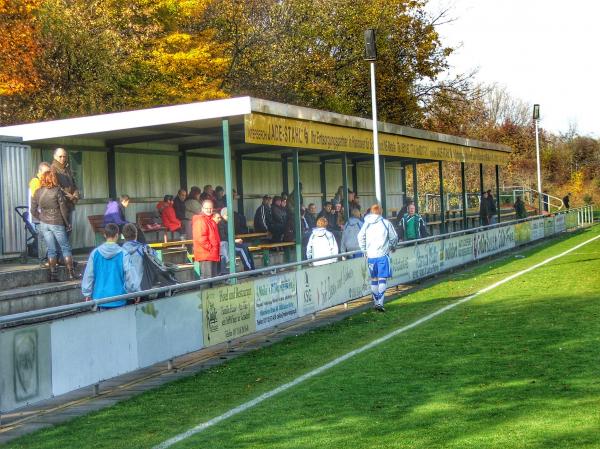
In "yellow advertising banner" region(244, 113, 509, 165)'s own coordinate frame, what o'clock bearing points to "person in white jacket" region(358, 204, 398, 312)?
The person in white jacket is roughly at 1 o'clock from the yellow advertising banner.

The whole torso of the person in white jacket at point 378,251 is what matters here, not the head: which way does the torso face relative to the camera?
away from the camera

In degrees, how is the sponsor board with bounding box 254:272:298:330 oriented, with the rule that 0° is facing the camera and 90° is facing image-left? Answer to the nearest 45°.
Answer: approximately 315°

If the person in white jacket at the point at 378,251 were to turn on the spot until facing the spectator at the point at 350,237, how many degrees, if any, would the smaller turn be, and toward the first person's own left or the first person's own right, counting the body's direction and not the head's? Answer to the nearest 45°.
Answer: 0° — they already face them

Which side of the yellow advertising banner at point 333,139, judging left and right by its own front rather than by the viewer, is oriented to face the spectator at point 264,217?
back

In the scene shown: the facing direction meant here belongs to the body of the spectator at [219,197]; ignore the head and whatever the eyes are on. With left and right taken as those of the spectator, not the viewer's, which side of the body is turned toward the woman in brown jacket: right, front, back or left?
right

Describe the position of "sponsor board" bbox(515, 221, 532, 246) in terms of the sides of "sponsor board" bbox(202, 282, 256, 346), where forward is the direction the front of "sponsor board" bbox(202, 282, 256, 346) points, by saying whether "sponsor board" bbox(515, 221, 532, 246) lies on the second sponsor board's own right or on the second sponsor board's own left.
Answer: on the second sponsor board's own left

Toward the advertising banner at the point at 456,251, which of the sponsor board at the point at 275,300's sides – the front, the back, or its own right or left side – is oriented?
left

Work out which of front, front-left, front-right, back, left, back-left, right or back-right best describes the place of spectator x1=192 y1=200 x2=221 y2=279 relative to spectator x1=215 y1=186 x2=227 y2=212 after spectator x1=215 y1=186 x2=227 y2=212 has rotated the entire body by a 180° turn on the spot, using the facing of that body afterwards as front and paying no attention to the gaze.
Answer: back-left

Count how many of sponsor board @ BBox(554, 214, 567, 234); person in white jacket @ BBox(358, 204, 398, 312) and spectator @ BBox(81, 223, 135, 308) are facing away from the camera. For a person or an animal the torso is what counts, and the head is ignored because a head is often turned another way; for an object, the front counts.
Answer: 2

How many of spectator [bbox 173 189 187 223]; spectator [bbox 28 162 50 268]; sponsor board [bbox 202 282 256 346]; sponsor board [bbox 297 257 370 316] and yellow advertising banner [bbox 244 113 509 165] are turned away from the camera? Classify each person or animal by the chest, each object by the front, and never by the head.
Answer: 0

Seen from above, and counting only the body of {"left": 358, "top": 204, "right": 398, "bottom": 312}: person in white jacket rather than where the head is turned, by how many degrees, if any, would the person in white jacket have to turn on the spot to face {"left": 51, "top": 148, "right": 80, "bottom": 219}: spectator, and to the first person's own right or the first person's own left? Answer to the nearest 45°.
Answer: approximately 90° to the first person's own left
